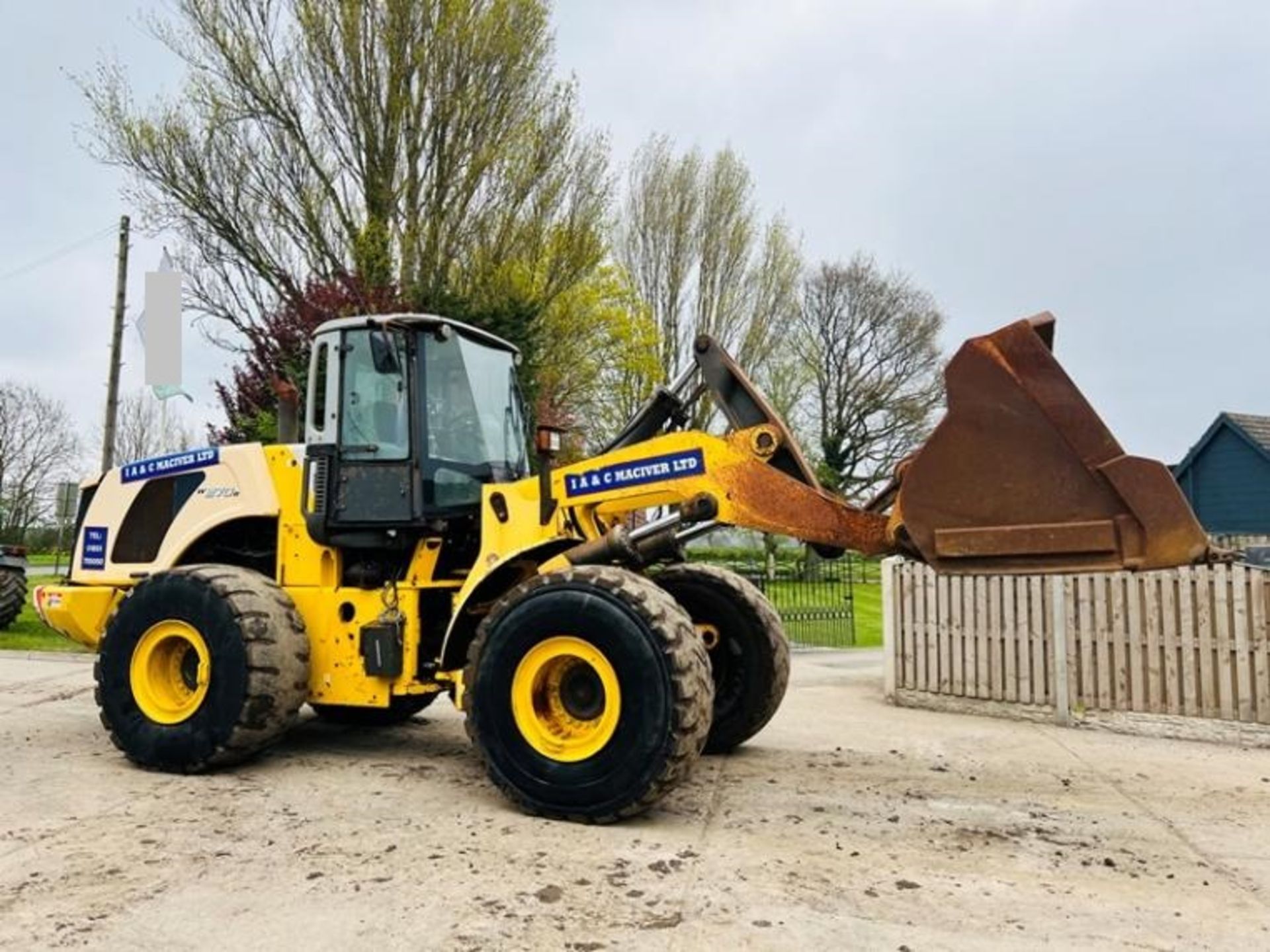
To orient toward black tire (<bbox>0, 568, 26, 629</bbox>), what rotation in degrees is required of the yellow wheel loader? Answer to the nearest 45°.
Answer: approximately 180°

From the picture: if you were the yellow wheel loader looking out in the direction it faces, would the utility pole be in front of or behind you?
behind

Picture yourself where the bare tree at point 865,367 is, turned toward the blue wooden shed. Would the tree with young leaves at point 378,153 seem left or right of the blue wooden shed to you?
right

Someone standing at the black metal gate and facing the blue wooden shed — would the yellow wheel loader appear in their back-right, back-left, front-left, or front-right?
back-right

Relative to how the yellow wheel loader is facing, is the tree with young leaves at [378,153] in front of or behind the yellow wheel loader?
behind

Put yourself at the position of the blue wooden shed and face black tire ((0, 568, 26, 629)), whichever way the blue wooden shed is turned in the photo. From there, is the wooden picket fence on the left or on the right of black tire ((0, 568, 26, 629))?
left

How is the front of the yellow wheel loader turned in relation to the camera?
facing the viewer and to the right of the viewer

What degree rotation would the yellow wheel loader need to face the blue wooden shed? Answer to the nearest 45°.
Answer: approximately 90° to its left

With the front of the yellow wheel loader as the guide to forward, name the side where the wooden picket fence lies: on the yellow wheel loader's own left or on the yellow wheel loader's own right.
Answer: on the yellow wheel loader's own left
